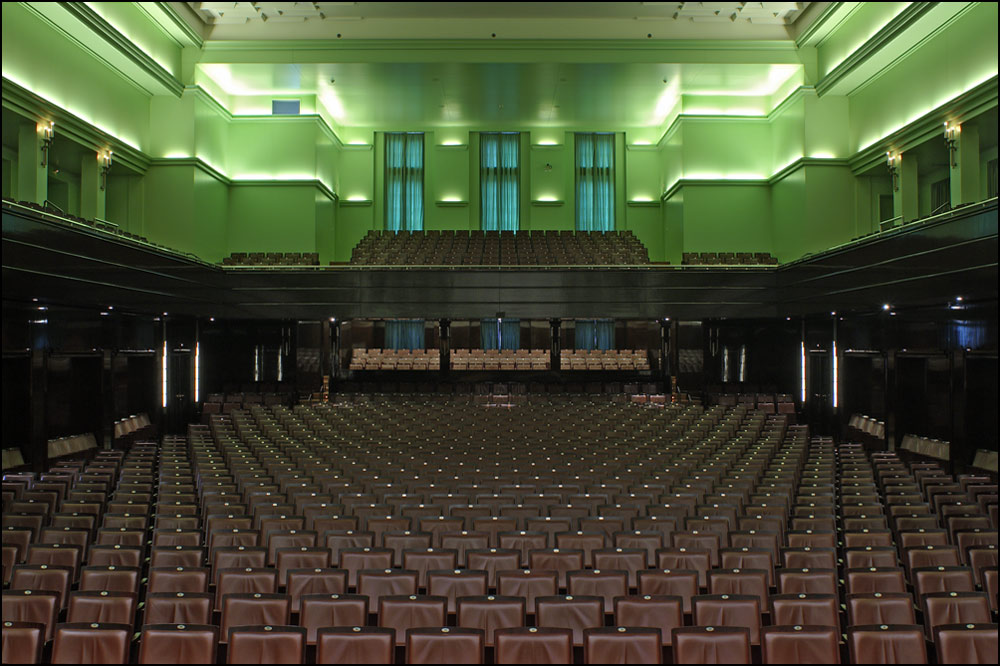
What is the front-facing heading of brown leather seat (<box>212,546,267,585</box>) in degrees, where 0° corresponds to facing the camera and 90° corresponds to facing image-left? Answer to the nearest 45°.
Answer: approximately 0°

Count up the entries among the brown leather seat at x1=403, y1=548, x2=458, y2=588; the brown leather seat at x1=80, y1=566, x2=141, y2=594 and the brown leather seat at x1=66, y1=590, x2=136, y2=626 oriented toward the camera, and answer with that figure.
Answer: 3

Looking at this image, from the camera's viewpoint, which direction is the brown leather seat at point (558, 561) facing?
toward the camera

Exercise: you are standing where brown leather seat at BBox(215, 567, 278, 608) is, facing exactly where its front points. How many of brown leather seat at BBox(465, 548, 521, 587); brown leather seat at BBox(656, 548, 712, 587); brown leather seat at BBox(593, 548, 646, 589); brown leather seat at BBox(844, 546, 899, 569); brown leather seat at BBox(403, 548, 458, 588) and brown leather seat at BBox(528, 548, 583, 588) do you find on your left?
6

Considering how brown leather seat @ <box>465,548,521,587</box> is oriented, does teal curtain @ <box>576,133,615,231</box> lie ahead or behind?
behind

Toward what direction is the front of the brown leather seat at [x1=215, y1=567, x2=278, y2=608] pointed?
toward the camera

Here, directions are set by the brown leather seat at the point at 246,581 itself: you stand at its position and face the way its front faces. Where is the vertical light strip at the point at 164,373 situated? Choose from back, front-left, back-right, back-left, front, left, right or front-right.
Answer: back

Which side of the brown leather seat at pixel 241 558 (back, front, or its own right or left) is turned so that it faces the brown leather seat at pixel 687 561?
left

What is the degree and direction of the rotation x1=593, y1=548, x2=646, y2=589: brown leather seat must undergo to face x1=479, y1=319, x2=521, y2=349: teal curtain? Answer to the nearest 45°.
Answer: approximately 180°

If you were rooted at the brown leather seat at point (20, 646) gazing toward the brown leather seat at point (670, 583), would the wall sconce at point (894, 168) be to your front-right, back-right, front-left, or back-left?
front-left

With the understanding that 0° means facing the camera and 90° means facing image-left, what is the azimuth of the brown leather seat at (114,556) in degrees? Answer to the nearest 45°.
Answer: approximately 0°

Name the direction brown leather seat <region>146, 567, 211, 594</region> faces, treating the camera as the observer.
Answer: facing the viewer

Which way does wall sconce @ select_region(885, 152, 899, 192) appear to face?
to the viewer's left
